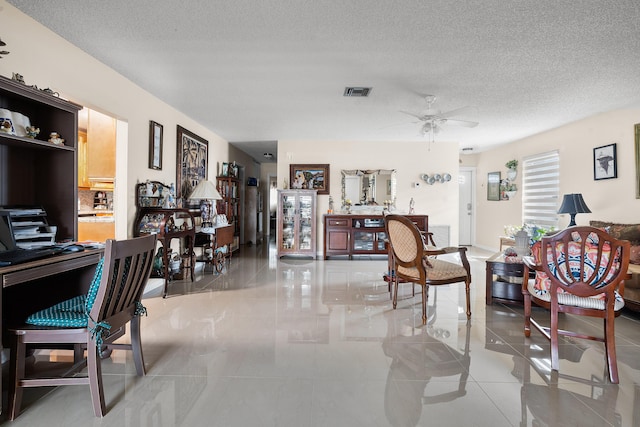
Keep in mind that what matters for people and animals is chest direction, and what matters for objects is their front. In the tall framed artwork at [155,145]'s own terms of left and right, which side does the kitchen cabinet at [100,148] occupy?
on its right

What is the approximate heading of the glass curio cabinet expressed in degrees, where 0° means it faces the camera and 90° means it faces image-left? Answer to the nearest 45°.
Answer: approximately 0°

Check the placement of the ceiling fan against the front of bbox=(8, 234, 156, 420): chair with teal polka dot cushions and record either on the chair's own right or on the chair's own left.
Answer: on the chair's own right

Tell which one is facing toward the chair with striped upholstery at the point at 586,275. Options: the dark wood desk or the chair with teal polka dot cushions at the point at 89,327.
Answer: the dark wood desk

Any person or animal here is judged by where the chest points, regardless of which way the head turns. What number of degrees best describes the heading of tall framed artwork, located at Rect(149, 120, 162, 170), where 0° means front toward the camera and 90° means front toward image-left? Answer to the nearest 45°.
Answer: approximately 315°

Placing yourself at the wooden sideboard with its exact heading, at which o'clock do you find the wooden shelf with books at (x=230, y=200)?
The wooden shelf with books is roughly at 3 o'clock from the wooden sideboard.

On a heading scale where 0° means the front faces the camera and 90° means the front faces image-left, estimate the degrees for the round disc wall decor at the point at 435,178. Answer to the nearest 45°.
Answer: approximately 0°

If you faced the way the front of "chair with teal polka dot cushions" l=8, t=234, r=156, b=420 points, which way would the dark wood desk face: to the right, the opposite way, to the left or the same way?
the opposite way

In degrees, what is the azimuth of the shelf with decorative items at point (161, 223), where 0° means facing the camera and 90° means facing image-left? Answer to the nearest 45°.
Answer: approximately 315°

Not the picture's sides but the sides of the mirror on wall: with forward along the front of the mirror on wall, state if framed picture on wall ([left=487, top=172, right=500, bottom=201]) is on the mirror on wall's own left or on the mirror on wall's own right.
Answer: on the mirror on wall's own left

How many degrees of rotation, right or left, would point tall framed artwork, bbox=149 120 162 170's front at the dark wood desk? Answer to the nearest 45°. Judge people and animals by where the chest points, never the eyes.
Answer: approximately 45° to its right

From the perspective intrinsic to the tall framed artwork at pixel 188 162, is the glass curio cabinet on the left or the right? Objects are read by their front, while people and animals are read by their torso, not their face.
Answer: on its left
